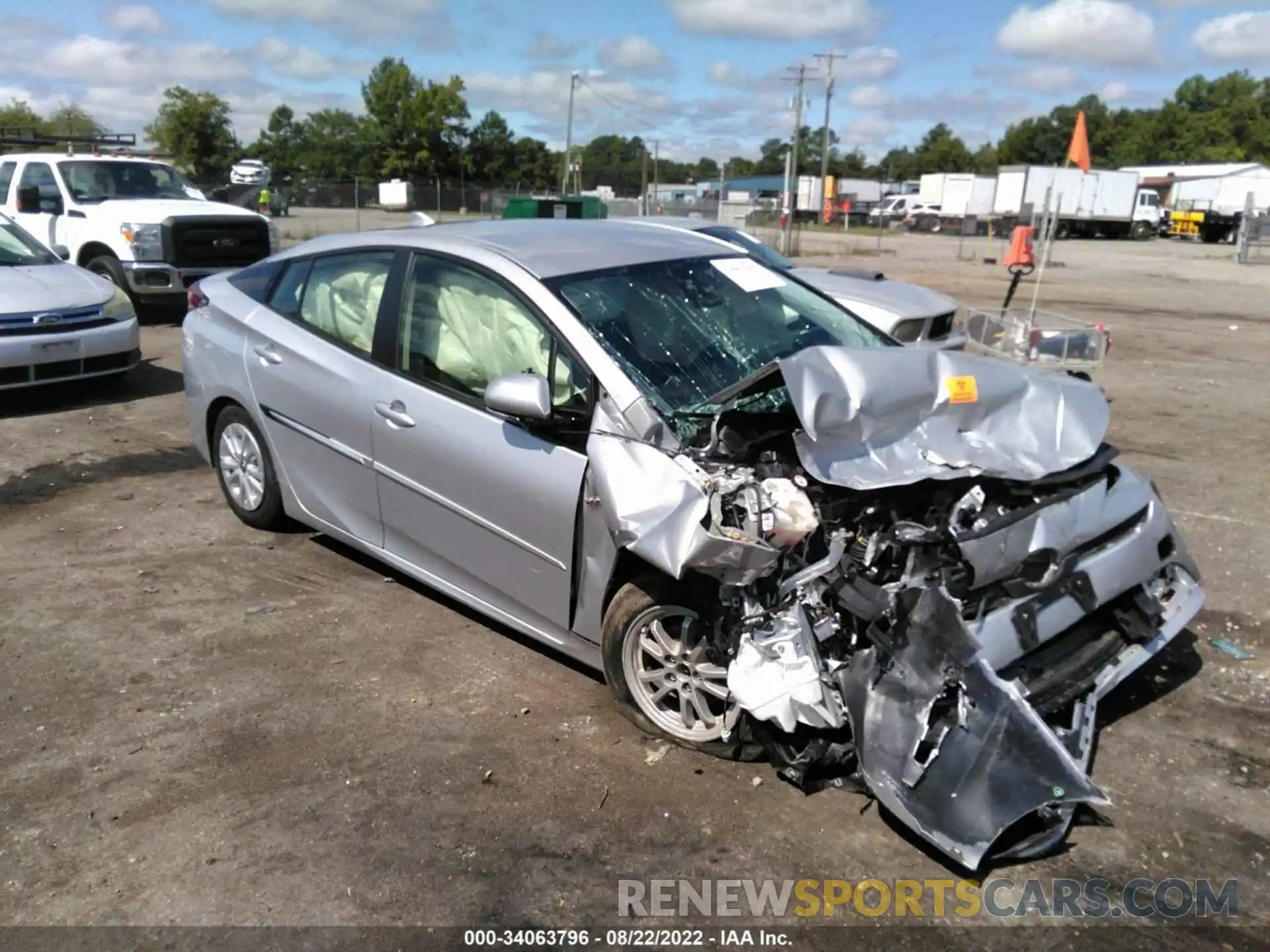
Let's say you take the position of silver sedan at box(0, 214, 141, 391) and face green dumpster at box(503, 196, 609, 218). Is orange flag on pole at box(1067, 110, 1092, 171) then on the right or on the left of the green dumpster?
right

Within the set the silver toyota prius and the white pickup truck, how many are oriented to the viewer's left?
0

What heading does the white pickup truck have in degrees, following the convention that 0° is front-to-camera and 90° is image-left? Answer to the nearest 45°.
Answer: approximately 315°

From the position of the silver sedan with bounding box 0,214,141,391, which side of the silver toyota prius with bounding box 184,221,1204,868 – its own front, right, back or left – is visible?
back

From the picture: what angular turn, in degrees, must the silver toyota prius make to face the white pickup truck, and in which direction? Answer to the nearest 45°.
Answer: approximately 180°

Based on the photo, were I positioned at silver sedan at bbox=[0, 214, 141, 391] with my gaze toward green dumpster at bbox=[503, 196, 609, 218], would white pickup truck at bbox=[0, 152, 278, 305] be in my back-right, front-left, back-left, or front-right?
front-left

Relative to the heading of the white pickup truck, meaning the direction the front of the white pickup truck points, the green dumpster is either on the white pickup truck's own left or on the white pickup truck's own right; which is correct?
on the white pickup truck's own left

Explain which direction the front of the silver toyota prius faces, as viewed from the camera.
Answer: facing the viewer and to the right of the viewer

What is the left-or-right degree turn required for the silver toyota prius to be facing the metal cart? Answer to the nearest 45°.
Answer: approximately 90° to its left

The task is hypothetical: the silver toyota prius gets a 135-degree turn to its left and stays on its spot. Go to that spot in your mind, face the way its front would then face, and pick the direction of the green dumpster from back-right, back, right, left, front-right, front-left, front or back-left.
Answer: front

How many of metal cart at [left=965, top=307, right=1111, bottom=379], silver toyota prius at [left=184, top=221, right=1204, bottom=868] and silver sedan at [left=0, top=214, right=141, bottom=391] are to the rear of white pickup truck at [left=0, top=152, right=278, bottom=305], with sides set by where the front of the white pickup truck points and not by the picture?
0

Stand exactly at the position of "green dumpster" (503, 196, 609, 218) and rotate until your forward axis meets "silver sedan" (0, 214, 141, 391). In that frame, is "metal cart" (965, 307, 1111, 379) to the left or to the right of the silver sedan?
left

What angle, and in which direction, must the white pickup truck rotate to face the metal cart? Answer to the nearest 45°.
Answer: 0° — it already faces it

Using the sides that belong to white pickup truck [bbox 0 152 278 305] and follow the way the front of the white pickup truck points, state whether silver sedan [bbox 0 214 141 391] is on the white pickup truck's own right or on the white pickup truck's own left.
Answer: on the white pickup truck's own right
